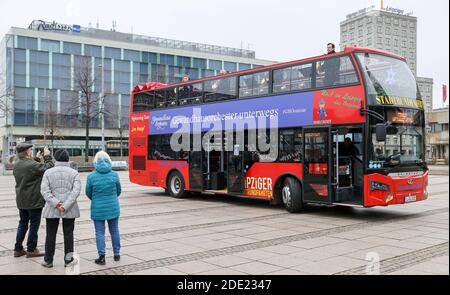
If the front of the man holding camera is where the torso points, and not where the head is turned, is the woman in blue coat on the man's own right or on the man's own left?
on the man's own right

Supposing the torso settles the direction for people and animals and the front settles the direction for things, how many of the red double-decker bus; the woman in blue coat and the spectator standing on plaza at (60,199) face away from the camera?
2

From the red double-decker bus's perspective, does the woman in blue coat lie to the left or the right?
on its right

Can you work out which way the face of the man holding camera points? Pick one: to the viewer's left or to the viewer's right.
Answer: to the viewer's right

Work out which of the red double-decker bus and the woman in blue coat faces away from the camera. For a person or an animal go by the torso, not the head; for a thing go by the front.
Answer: the woman in blue coat

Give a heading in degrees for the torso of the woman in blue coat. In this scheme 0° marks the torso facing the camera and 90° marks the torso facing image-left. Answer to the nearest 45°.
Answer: approximately 180°

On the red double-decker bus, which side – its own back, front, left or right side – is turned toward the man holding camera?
right

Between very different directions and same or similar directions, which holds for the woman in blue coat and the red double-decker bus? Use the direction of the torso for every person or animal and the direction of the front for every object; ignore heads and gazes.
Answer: very different directions

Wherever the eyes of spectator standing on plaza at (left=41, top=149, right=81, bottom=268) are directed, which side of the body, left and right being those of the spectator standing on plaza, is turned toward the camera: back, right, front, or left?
back

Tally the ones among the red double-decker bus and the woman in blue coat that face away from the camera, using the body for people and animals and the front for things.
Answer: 1
